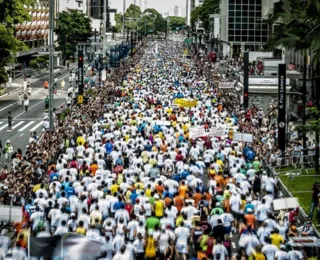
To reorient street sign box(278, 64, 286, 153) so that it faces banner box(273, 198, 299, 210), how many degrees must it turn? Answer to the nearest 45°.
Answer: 0° — it already faces it

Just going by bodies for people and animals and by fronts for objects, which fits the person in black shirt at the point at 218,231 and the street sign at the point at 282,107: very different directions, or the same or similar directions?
very different directions

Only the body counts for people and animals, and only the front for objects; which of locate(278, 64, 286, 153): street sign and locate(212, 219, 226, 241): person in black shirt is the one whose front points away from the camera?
the person in black shirt

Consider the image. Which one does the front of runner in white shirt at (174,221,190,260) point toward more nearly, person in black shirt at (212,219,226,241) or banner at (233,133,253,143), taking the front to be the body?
the banner

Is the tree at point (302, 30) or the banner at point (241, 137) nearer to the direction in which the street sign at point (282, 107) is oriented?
the banner

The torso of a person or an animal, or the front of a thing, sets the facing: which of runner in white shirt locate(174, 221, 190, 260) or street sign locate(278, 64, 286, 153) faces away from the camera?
the runner in white shirt

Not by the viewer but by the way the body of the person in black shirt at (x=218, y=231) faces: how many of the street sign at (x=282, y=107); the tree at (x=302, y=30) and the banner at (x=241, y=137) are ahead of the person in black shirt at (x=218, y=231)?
3

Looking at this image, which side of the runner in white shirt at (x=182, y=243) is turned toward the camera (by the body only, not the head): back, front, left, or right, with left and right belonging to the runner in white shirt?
back

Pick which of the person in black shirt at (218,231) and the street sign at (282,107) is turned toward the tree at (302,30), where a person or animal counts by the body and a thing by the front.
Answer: the person in black shirt

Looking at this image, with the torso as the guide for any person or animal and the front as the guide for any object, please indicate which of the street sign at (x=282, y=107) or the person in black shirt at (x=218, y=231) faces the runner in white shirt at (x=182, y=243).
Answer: the street sign

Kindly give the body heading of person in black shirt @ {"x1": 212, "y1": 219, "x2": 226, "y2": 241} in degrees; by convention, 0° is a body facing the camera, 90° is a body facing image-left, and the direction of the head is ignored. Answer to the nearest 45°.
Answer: approximately 180°

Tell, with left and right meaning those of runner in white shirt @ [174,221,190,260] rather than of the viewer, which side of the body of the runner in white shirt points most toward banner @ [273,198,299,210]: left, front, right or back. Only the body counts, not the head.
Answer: right

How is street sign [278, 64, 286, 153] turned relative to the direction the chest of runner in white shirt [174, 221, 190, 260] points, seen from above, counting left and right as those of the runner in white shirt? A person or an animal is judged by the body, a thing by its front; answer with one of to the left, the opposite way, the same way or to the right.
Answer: the opposite way
